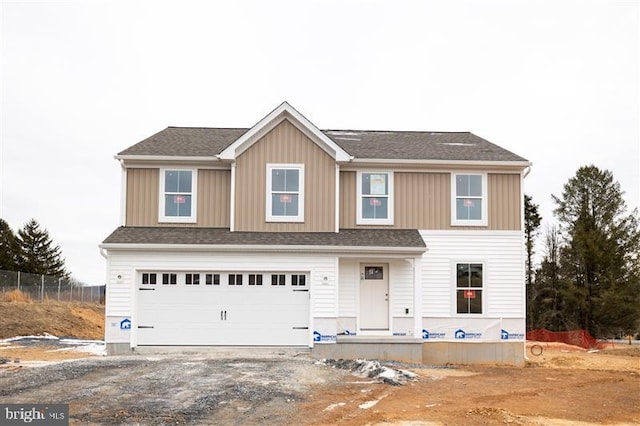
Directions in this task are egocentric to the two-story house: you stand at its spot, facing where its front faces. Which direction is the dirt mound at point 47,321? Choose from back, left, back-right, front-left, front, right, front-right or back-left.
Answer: back-right

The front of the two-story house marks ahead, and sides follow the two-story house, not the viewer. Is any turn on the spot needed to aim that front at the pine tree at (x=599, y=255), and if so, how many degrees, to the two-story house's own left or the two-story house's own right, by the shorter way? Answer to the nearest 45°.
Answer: approximately 135° to the two-story house's own left

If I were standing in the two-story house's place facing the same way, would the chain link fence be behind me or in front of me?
behind

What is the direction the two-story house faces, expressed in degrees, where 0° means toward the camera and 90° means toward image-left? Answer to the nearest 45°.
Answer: approximately 0°
